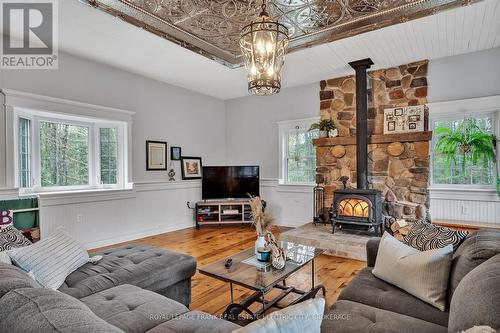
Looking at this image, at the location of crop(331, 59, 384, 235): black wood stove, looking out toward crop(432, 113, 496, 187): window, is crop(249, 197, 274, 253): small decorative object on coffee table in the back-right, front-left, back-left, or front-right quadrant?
back-right

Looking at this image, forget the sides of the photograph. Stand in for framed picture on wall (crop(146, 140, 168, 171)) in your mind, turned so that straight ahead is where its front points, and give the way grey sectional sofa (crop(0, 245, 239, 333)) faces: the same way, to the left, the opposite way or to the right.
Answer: to the left

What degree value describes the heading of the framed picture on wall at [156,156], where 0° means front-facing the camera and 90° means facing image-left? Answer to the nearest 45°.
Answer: approximately 315°

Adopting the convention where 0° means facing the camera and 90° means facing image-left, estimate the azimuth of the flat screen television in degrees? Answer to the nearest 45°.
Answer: approximately 0°

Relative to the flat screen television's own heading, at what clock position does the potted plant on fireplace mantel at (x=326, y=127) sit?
The potted plant on fireplace mantel is roughly at 10 o'clock from the flat screen television.

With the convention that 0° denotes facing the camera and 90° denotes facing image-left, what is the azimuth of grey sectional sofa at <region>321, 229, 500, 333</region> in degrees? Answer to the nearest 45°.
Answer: approximately 90°

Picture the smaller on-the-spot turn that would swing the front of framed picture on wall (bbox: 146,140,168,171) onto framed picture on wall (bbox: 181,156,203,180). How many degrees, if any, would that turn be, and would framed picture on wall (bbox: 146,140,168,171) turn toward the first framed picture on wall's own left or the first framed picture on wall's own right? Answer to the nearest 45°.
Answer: approximately 90° to the first framed picture on wall's own left

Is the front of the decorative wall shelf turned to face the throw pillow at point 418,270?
yes

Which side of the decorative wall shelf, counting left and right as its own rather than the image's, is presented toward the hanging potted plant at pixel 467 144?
left

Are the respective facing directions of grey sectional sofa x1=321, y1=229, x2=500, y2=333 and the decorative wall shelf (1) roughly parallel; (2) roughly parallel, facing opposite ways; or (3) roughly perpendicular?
roughly perpendicular
